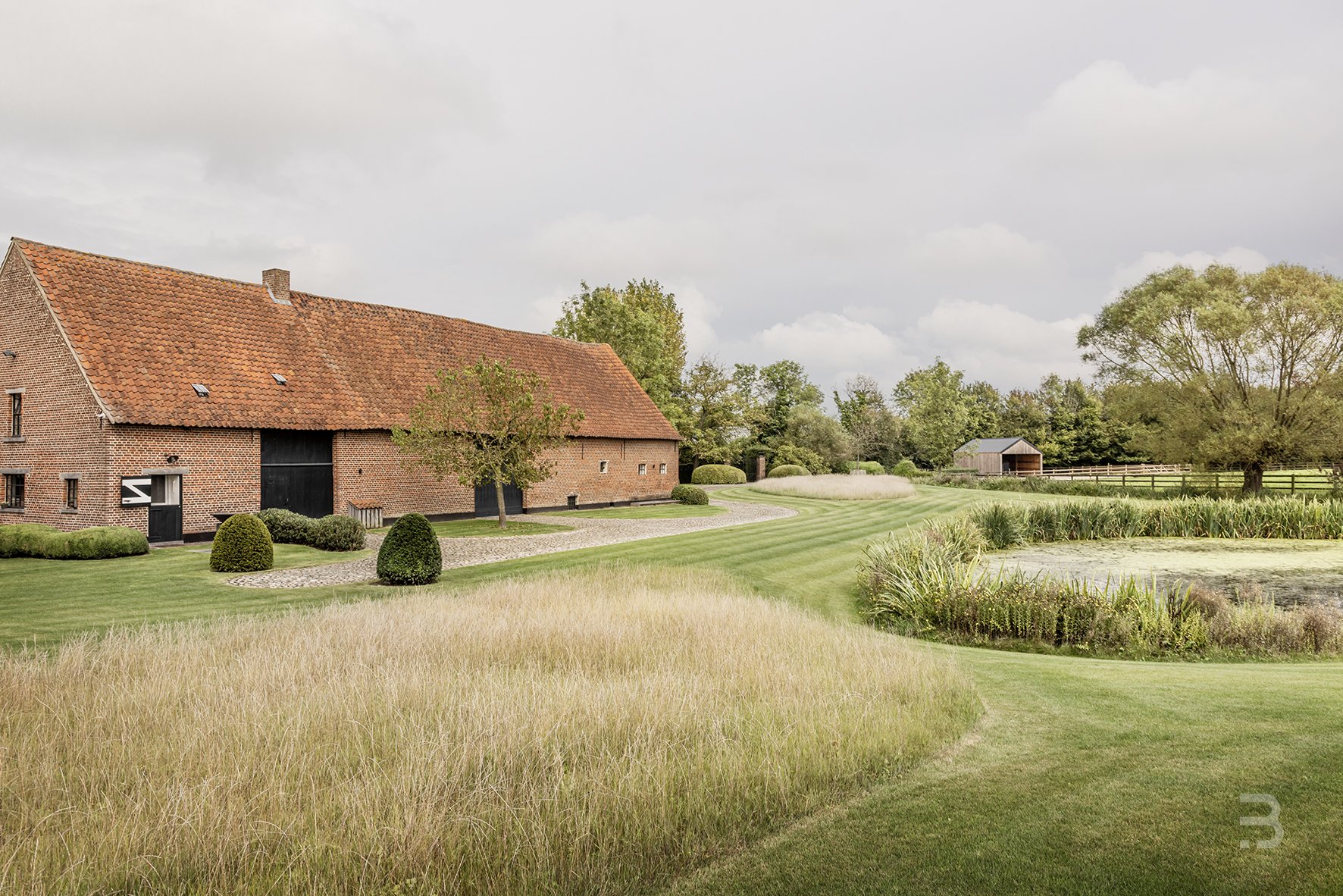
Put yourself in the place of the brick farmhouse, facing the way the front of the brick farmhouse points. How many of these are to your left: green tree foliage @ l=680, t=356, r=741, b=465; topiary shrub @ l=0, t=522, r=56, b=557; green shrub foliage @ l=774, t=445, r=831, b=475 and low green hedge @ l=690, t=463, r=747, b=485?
3

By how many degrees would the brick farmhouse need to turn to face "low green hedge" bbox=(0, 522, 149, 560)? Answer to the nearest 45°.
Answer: approximately 45° to its right

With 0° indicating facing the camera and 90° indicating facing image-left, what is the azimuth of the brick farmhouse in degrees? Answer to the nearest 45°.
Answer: approximately 315°

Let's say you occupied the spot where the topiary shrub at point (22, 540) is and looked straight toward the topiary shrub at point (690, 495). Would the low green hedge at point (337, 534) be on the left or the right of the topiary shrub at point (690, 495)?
right

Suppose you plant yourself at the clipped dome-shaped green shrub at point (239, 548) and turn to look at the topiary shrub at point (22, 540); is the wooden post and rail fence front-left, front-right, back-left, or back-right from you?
back-right

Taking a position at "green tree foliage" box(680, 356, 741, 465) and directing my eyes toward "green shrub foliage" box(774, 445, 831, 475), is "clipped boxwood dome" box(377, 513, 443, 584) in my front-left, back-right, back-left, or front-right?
back-right

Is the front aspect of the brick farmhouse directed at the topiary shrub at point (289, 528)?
yes

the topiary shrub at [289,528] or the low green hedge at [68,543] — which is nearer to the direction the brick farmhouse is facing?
the topiary shrub

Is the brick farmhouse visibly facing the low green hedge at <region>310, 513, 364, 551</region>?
yes

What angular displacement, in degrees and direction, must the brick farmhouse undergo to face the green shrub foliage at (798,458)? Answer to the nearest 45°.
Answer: approximately 90° to its left
